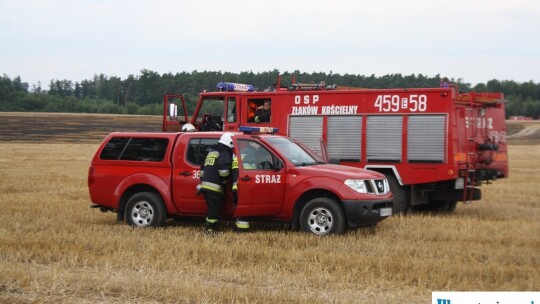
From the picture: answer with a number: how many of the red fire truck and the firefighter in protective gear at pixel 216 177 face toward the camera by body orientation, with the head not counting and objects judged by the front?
0

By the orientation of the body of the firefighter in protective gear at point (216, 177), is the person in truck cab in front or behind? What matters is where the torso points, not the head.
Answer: in front

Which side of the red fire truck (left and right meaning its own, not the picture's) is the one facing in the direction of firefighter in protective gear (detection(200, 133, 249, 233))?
left

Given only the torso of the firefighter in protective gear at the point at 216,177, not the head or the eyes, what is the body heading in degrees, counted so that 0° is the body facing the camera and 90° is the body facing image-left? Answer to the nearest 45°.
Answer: approximately 225°

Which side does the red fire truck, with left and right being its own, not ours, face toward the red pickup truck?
left

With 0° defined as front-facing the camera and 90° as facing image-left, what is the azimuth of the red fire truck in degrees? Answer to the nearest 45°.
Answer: approximately 135°

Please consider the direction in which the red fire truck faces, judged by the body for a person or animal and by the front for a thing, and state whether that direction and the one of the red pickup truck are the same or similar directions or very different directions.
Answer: very different directions

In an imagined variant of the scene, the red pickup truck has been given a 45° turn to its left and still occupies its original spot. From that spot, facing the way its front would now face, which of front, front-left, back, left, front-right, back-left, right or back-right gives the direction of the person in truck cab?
left
